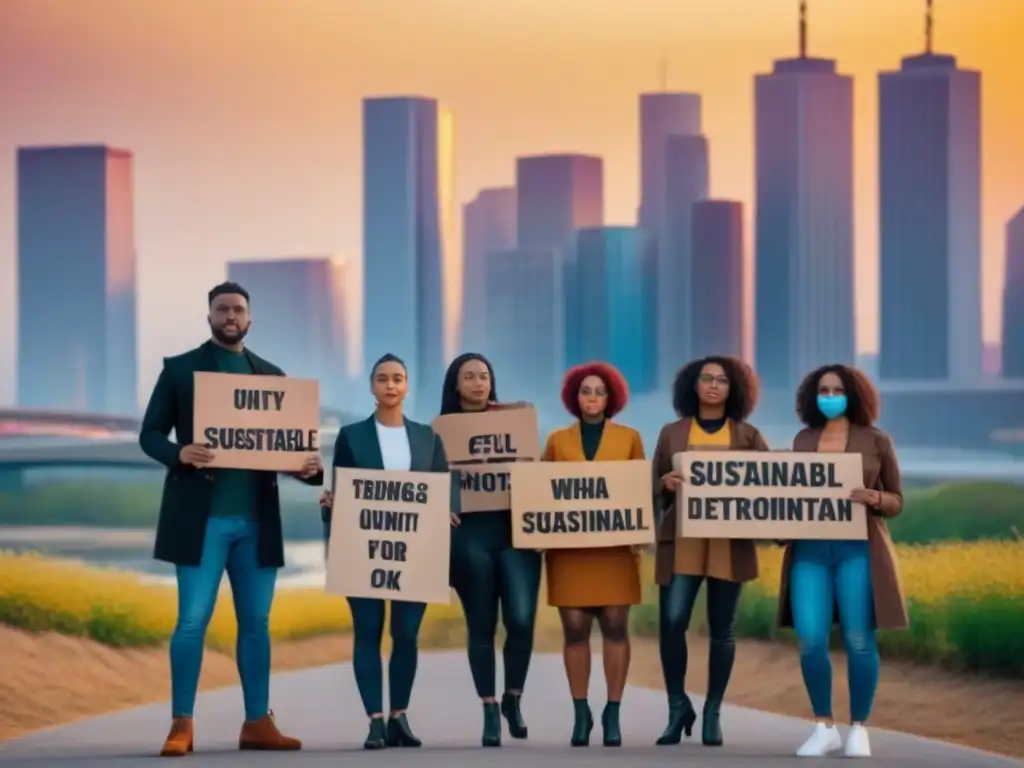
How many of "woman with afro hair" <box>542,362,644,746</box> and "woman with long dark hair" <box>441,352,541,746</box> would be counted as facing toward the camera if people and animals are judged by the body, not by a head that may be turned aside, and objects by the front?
2

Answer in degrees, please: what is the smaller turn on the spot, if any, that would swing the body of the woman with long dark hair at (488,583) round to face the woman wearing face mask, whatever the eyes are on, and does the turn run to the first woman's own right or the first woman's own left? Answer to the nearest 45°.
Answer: approximately 90° to the first woman's own left

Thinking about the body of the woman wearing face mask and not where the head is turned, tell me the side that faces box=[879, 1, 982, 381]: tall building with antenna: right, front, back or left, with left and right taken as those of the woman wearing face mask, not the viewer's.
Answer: back

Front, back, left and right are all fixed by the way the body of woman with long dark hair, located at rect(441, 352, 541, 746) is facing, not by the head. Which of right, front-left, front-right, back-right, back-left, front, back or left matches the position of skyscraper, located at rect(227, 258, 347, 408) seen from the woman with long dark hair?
back

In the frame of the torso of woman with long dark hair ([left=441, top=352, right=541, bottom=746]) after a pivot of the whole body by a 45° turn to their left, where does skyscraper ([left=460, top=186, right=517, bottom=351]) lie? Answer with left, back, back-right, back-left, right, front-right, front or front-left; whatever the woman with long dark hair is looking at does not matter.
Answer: back-left

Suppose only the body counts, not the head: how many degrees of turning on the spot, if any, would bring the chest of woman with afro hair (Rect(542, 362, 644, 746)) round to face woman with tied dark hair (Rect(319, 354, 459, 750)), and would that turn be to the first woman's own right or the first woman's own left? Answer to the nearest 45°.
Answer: approximately 90° to the first woman's own right
